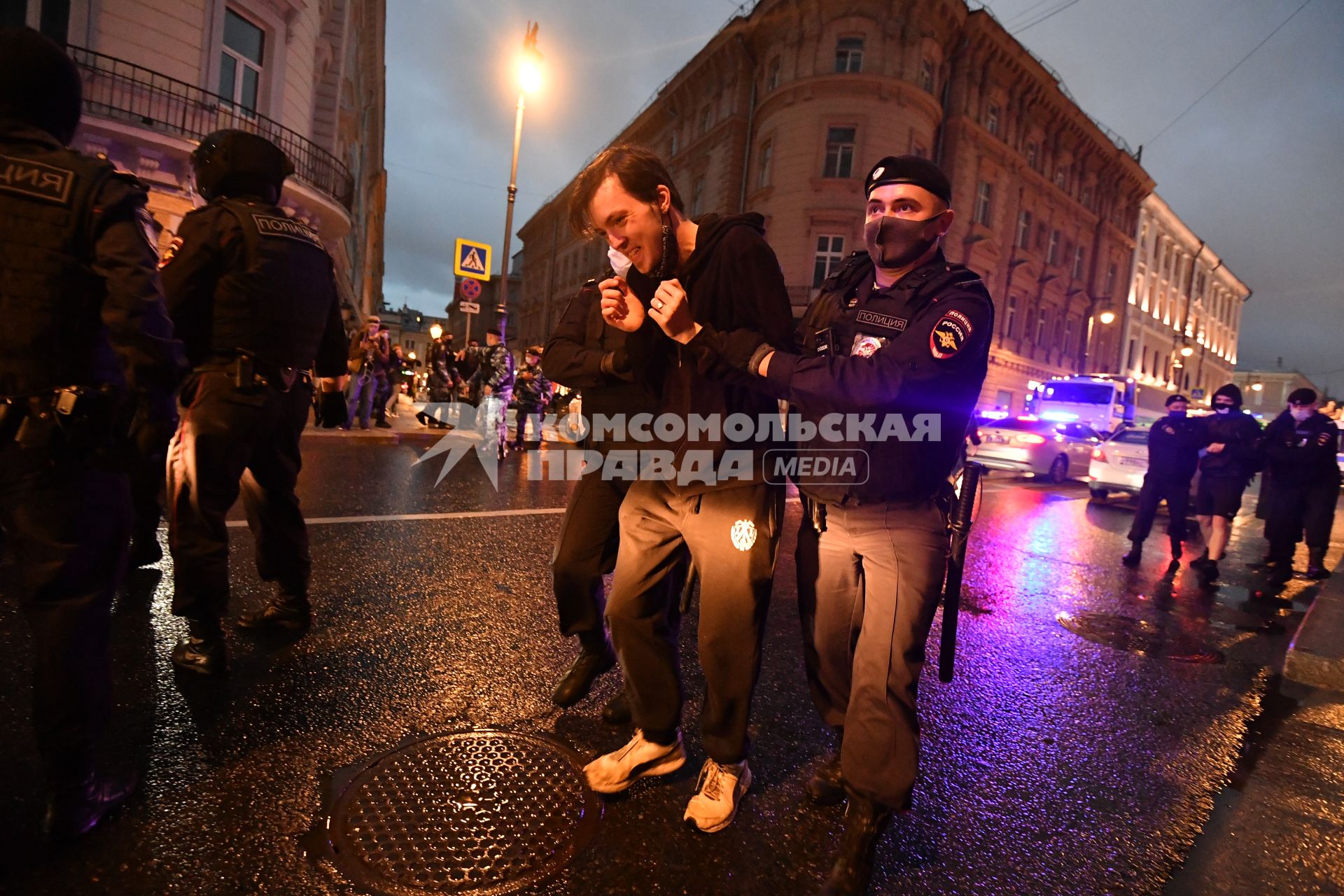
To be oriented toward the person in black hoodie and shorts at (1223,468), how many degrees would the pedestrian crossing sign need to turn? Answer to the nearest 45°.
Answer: approximately 45° to its left

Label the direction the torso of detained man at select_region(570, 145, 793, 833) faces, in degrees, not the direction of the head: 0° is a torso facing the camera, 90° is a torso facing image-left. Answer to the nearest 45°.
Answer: approximately 45°

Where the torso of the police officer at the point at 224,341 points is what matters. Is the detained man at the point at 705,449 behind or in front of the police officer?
behind

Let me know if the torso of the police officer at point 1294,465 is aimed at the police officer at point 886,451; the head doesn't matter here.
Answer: yes

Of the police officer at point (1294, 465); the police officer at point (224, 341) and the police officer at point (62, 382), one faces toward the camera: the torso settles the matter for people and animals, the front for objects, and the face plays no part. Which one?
the police officer at point (1294, 465)

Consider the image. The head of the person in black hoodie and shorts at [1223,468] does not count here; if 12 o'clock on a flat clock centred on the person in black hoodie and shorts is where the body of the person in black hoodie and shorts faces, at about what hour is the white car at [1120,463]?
The white car is roughly at 4 o'clock from the person in black hoodie and shorts.

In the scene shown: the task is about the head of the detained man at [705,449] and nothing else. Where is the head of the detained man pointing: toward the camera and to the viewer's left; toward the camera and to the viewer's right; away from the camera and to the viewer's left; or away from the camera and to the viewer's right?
toward the camera and to the viewer's left

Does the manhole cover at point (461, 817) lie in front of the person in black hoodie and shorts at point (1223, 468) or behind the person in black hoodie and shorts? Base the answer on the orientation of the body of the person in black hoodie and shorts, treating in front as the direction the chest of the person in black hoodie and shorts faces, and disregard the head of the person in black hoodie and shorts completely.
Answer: in front

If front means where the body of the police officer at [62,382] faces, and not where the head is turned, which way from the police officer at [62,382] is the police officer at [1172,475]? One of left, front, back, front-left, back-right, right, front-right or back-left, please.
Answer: front-right

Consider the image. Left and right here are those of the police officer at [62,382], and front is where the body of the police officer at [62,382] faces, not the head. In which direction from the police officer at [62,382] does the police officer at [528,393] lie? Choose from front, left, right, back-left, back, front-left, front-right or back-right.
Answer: front

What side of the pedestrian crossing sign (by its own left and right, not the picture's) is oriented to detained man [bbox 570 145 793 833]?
front

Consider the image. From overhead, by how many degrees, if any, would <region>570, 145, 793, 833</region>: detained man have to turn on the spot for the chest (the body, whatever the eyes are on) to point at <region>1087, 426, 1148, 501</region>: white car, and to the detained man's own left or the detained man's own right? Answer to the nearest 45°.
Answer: approximately 180°

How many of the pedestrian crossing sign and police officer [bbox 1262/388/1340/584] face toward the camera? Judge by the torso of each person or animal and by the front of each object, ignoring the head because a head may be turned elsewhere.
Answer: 2
